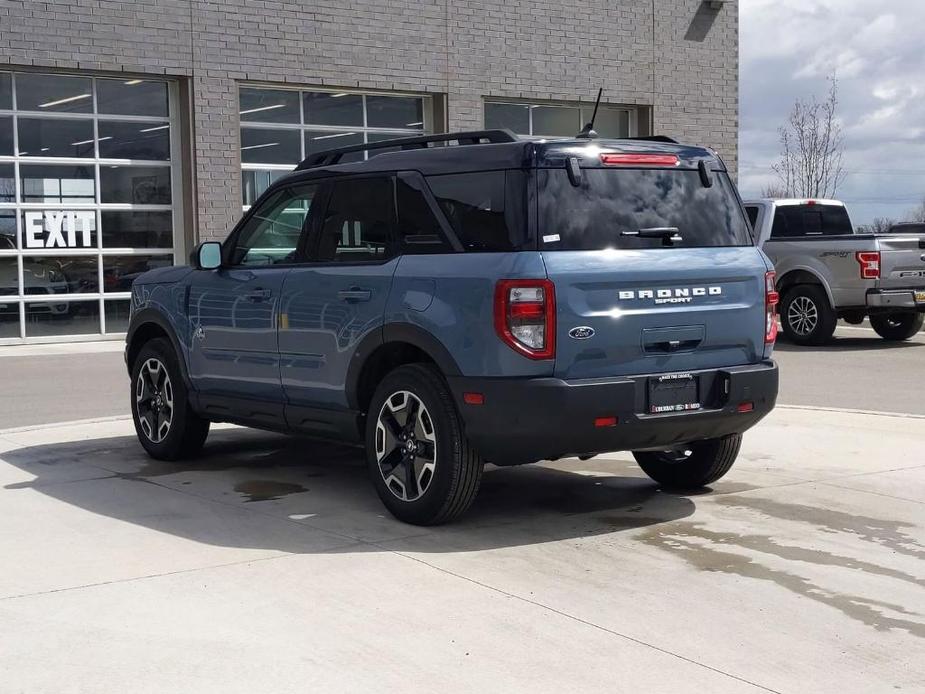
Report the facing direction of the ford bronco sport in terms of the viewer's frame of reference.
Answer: facing away from the viewer and to the left of the viewer

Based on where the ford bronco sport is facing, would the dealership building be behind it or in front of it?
in front

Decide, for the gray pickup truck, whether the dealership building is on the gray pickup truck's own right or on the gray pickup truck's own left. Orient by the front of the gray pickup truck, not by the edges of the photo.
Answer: on the gray pickup truck's own left

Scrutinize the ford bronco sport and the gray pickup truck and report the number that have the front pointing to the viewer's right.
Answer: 0

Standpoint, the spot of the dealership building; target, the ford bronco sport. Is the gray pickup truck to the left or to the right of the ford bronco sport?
left

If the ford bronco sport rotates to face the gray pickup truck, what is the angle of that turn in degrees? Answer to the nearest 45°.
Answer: approximately 90° to its right

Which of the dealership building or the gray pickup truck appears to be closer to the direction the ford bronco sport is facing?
the dealership building

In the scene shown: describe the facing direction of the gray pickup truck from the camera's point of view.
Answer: facing away from the viewer and to the left of the viewer

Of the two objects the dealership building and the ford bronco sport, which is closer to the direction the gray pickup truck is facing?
the dealership building

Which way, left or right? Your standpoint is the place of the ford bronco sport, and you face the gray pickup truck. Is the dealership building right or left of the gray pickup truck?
left

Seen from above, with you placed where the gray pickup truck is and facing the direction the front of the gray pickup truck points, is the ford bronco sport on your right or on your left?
on your left
